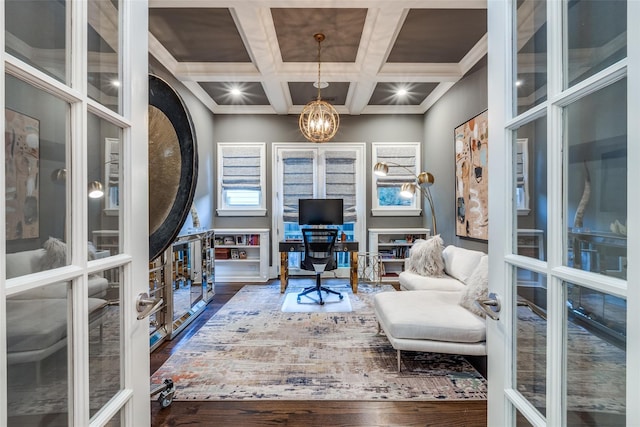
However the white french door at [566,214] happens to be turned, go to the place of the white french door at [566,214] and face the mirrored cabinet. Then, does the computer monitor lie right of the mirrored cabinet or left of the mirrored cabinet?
right

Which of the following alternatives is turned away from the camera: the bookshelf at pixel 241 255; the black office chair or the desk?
the black office chair

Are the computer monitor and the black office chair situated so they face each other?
yes

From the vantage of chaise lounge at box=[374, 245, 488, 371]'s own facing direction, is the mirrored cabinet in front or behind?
in front

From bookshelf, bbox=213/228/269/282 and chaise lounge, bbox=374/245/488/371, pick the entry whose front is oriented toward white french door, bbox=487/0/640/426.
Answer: the bookshelf

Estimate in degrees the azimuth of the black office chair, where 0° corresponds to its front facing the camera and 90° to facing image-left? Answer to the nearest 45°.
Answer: approximately 180°

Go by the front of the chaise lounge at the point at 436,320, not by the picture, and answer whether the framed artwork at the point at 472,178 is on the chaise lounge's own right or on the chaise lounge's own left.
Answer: on the chaise lounge's own right

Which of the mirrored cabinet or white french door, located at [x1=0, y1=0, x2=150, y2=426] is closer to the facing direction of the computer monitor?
the white french door

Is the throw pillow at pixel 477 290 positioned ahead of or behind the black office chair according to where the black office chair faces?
behind

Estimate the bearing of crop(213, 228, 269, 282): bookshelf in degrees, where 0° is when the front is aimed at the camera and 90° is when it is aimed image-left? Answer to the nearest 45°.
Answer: approximately 0°

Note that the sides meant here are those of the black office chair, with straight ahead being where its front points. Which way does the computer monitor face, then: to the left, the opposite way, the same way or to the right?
the opposite way

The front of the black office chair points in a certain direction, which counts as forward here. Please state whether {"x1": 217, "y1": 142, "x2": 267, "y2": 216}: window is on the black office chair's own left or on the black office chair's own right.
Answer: on the black office chair's own left

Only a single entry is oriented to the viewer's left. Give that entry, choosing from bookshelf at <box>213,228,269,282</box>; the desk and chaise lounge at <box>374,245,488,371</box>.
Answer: the chaise lounge
